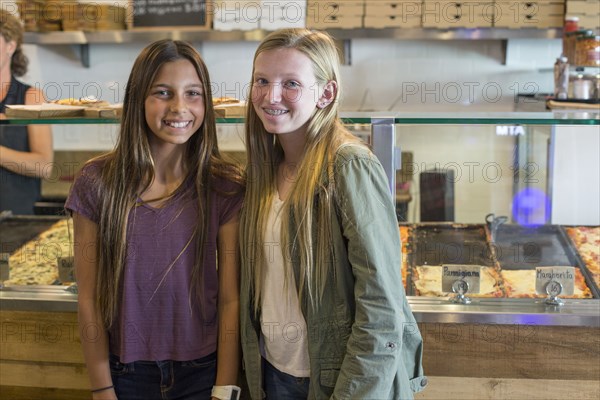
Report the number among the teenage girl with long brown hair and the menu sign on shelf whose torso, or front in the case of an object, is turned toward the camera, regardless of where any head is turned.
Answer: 2

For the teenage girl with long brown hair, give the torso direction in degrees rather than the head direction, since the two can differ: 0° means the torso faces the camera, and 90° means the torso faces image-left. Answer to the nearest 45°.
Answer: approximately 0°

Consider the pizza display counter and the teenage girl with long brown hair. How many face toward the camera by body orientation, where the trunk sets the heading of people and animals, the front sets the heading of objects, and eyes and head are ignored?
2

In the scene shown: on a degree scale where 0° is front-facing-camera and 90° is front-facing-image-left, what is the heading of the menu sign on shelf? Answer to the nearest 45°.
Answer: approximately 0°

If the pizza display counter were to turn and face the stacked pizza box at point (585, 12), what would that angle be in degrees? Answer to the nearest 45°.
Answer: approximately 135° to its left

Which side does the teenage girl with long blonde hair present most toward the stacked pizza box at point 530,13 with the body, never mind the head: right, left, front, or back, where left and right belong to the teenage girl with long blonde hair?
back

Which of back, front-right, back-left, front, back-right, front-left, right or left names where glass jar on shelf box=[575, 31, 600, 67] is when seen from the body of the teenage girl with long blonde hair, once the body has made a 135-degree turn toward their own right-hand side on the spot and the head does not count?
front-right
